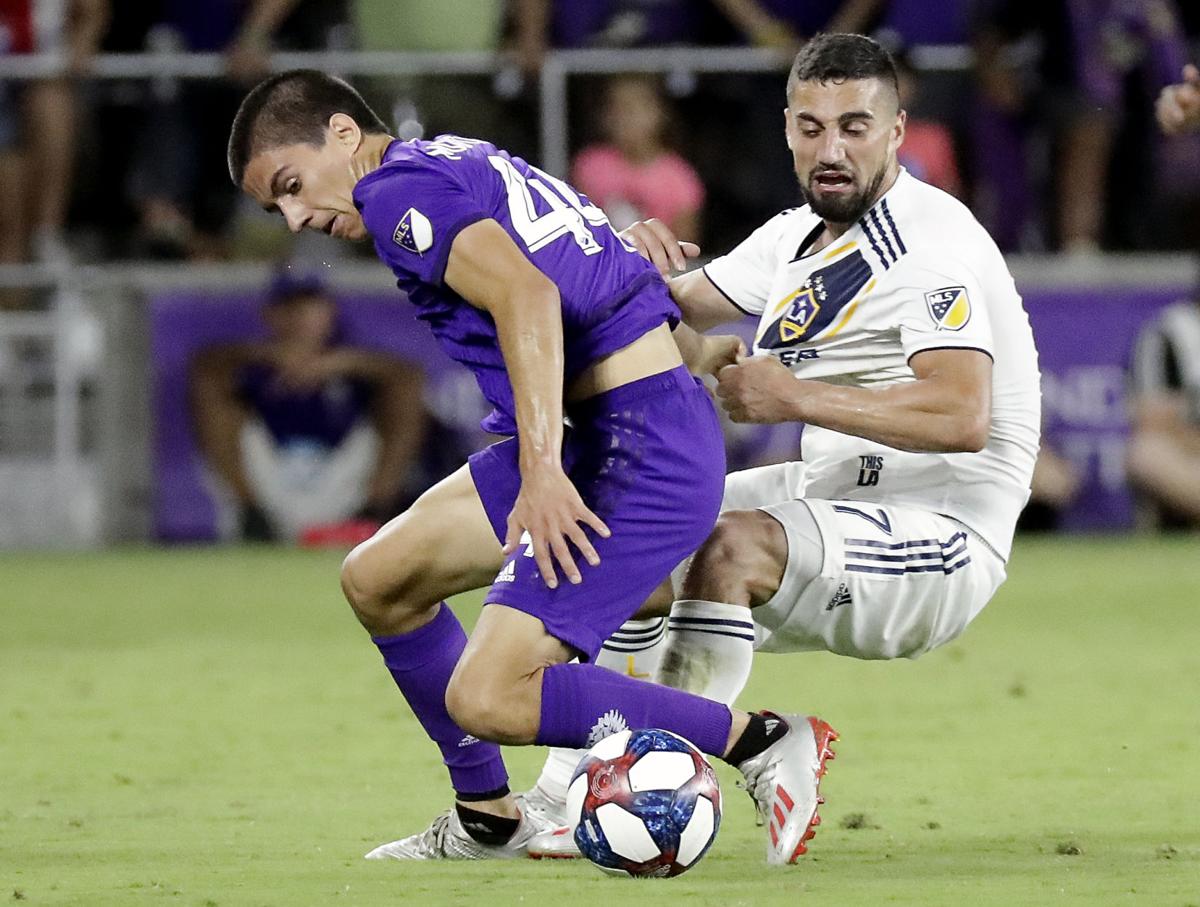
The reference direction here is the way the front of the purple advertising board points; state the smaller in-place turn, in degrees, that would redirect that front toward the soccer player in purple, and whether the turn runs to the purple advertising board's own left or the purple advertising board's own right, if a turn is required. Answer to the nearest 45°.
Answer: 0° — it already faces them

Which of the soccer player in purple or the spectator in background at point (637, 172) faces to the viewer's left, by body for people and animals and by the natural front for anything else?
the soccer player in purple

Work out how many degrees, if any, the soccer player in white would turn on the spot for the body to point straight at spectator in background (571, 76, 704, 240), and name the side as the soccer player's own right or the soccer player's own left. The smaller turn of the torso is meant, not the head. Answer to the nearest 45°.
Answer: approximately 135° to the soccer player's own right

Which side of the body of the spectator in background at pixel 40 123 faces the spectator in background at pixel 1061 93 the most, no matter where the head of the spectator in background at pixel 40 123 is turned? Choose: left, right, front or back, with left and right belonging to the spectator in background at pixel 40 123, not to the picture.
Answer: left

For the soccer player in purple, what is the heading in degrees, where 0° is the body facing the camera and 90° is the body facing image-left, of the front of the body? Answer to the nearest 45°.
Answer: approximately 90°

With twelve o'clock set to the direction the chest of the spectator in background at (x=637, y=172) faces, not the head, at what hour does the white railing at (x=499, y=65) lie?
The white railing is roughly at 4 o'clock from the spectator in background.

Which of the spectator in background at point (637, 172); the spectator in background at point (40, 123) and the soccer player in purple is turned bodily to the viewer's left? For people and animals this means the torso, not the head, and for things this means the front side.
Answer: the soccer player in purple

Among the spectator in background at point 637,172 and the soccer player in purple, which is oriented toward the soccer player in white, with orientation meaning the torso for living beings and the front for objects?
the spectator in background
